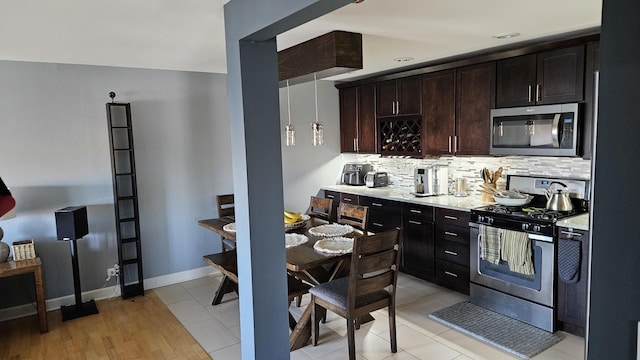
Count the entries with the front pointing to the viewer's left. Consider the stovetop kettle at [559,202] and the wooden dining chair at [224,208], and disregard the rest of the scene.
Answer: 1

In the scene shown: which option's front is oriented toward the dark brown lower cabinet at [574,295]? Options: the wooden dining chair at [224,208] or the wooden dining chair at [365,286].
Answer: the wooden dining chair at [224,208]

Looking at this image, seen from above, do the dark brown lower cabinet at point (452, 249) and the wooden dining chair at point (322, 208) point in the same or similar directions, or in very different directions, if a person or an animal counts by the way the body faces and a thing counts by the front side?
same or similar directions

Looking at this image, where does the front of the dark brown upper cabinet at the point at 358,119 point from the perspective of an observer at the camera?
facing the viewer and to the left of the viewer

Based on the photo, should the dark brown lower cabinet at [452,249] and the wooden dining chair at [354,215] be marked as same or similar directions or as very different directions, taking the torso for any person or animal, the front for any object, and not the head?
same or similar directions

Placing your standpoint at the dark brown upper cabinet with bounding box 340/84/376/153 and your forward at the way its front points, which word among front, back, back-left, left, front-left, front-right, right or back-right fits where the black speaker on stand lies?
front

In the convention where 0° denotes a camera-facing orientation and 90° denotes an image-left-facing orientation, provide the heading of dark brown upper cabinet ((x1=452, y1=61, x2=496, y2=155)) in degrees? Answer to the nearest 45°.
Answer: approximately 45°

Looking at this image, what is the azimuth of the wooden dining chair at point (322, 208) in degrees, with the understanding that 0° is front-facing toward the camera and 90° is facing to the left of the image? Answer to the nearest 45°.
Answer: approximately 45°

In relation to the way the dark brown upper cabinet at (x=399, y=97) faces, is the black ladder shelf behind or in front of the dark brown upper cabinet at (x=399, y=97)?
in front

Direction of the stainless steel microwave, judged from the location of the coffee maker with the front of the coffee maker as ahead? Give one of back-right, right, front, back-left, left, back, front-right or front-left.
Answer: left

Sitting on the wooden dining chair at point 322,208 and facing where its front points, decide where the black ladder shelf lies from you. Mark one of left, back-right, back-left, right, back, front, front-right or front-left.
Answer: front-right

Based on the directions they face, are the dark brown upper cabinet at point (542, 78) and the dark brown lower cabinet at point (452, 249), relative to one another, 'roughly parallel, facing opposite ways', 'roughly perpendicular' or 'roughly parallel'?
roughly parallel

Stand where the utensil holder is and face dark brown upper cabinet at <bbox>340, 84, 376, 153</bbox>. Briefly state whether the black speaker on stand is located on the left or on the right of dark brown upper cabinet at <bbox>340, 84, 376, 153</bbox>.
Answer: left
